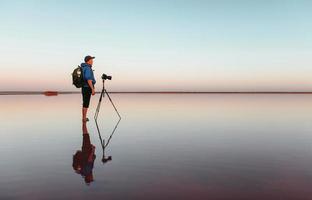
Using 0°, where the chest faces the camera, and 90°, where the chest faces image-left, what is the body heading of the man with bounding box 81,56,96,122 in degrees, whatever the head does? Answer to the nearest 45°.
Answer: approximately 270°
